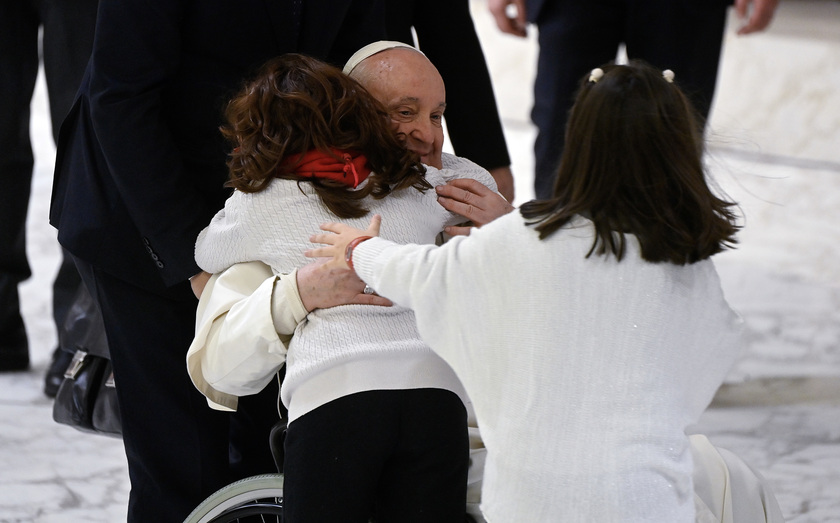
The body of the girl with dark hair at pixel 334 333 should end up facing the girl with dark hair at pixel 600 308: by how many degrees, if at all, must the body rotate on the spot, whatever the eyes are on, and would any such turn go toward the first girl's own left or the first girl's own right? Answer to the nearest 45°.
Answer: approximately 135° to the first girl's own right

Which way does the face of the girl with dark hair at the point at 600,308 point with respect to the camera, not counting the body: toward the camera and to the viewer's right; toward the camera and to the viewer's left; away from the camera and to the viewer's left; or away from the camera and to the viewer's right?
away from the camera and to the viewer's left

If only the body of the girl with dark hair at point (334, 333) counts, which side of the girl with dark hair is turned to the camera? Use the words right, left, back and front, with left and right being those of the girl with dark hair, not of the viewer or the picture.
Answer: back

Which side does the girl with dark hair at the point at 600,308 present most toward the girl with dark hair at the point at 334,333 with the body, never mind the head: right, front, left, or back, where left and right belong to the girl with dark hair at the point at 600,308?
left

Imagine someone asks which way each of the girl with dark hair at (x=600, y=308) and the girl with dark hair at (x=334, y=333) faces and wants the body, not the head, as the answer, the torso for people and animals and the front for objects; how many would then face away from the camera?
2

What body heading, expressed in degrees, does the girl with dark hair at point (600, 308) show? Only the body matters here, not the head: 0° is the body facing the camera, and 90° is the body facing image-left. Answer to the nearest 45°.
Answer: approximately 180°
